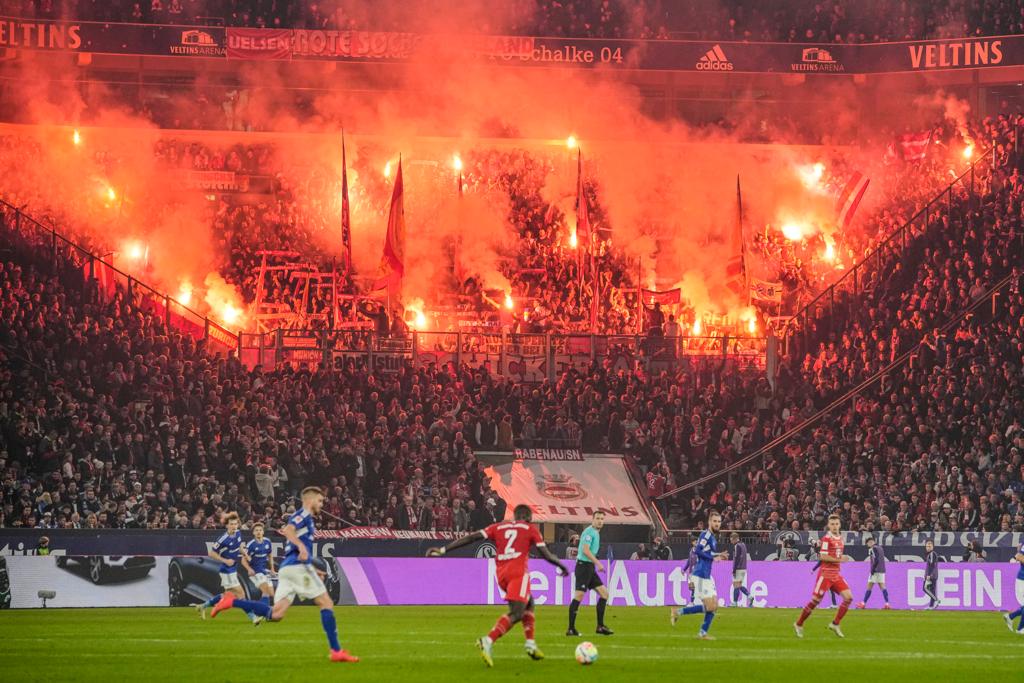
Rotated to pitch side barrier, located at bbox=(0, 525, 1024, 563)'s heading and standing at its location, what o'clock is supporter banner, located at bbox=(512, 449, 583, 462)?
The supporter banner is roughly at 7 o'clock from the pitch side barrier.

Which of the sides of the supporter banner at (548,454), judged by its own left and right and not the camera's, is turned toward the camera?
front

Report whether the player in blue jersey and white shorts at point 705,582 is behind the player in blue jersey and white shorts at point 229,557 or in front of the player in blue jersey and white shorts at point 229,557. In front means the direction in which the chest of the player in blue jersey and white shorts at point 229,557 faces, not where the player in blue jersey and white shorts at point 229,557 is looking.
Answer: in front

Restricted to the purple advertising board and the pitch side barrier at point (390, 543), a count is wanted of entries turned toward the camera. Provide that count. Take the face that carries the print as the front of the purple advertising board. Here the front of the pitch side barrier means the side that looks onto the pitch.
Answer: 2

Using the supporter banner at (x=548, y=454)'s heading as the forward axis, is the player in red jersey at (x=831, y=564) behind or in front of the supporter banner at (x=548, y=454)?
in front

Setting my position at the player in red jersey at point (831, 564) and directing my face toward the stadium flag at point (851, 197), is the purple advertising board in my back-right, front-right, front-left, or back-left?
front-left

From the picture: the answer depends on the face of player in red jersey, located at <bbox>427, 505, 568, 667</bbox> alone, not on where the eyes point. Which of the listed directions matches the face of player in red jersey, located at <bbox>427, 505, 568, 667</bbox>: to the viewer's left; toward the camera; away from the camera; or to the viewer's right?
away from the camera

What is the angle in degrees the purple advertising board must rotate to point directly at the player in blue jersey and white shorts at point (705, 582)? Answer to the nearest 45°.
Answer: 0° — it already faces them

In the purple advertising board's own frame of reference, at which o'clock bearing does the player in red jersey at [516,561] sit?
The player in red jersey is roughly at 12 o'clock from the purple advertising board.

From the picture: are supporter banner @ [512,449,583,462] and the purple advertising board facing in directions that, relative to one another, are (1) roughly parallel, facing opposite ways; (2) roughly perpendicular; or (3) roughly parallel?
roughly parallel

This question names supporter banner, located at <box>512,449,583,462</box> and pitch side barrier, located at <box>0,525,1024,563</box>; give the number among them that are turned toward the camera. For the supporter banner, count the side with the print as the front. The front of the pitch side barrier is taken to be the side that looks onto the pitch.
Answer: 2

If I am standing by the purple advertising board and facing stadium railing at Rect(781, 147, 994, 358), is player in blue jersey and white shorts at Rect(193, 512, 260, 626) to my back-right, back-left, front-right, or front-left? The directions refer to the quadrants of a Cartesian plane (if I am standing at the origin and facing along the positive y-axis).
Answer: back-left

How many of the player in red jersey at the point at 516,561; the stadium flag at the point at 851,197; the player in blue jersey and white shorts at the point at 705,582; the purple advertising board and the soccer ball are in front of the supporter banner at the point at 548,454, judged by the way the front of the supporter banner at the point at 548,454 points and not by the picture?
4

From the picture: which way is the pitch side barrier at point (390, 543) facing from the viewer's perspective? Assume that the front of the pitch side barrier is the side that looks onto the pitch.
toward the camera

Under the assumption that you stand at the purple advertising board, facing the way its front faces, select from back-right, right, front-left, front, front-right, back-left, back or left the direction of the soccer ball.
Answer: front

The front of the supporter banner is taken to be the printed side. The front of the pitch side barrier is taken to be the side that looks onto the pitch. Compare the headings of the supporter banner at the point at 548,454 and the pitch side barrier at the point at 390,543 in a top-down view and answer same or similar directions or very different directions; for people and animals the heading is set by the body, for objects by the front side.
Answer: same or similar directions

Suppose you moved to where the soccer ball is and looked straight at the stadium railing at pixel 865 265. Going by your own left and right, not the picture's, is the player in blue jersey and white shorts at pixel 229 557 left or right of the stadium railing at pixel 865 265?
left
